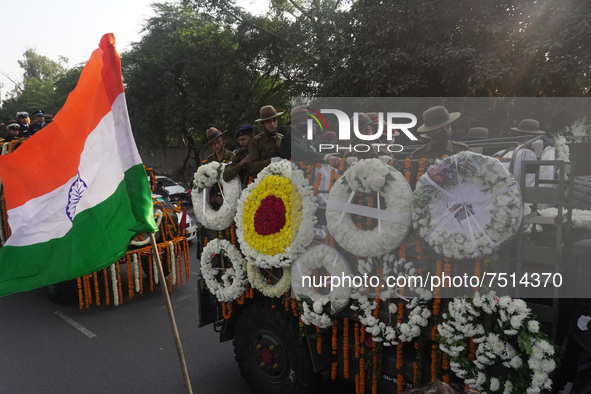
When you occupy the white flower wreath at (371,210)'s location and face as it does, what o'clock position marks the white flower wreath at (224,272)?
the white flower wreath at (224,272) is roughly at 4 o'clock from the white flower wreath at (371,210).

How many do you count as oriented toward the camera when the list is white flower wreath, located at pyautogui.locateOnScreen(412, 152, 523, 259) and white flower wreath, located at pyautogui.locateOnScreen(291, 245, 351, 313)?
2

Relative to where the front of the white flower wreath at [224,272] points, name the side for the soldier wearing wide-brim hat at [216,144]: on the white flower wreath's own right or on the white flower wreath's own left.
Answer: on the white flower wreath's own right

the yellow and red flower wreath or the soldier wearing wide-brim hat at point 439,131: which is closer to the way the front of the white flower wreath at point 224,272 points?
the yellow and red flower wreath

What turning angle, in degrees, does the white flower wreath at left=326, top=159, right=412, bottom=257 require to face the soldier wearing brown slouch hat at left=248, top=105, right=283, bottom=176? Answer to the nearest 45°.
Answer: approximately 135° to its right

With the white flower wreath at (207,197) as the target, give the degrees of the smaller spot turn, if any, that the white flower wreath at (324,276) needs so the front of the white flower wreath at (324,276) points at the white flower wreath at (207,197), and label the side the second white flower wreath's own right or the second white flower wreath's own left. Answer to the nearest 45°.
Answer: approximately 135° to the second white flower wreath's own right

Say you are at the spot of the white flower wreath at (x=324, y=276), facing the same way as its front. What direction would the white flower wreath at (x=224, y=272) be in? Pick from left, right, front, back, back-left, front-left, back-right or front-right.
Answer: back-right
